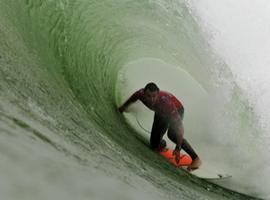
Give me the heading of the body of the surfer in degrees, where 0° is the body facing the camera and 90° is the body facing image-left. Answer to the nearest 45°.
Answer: approximately 45°
